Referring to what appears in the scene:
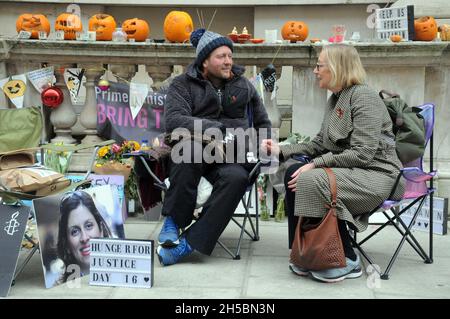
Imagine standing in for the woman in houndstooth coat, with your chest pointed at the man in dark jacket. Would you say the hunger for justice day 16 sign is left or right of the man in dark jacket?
left

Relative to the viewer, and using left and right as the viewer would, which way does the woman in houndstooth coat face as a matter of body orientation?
facing to the left of the viewer

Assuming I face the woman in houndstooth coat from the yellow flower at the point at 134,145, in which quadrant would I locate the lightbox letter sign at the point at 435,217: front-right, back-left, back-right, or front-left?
front-left

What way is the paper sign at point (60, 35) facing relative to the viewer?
toward the camera

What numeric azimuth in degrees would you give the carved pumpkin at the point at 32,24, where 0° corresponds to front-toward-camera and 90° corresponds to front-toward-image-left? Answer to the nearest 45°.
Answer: approximately 0°

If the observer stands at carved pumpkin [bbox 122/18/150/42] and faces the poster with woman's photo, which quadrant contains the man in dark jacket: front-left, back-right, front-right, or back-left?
front-left

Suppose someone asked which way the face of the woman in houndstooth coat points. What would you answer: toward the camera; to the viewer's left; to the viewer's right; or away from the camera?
to the viewer's left

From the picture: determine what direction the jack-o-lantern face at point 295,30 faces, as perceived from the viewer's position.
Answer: facing the viewer

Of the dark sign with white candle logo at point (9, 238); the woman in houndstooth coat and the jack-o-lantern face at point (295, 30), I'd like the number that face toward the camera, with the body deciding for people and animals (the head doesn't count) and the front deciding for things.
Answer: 2

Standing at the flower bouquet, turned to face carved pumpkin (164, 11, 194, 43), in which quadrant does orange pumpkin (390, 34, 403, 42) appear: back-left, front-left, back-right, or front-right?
front-right

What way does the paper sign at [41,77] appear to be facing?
toward the camera

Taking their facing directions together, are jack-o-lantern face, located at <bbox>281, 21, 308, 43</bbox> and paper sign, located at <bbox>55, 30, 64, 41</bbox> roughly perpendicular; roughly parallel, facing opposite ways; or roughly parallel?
roughly parallel

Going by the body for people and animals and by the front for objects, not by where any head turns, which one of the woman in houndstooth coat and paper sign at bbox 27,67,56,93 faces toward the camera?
the paper sign

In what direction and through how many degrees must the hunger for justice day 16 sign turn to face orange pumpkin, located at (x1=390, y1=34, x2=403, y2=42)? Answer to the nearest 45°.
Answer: approximately 135° to its left

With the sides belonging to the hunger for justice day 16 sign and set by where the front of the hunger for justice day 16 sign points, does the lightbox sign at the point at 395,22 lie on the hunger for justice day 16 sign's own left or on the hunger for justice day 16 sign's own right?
on the hunger for justice day 16 sign's own left

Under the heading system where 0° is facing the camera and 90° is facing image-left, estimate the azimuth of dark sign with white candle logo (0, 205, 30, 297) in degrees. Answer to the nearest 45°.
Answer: approximately 0°
